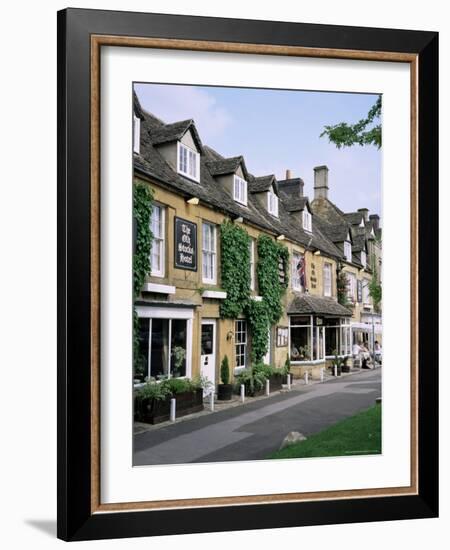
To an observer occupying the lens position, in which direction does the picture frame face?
facing the viewer and to the right of the viewer
